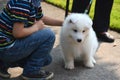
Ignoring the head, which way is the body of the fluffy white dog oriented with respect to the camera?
toward the camera
